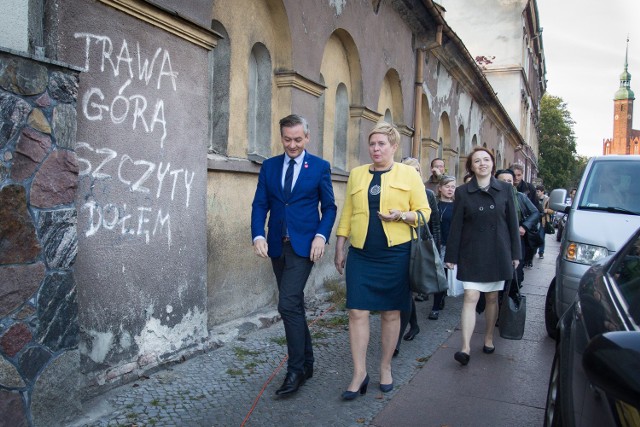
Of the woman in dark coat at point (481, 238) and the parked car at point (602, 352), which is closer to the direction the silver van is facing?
the parked car

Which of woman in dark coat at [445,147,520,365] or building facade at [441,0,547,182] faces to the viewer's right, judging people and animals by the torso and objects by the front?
the building facade

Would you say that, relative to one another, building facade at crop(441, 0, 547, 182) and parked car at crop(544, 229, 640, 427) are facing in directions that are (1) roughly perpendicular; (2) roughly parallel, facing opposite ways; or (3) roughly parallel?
roughly perpendicular

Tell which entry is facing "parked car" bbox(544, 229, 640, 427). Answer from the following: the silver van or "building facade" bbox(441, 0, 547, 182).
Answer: the silver van

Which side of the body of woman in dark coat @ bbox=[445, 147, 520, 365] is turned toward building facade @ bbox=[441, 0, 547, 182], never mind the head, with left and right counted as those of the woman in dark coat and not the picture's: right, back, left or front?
back

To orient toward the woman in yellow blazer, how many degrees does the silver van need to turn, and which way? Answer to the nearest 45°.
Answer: approximately 45° to its right

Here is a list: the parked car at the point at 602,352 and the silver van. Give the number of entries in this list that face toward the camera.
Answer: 2

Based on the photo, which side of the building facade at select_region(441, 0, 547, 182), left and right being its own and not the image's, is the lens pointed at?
right

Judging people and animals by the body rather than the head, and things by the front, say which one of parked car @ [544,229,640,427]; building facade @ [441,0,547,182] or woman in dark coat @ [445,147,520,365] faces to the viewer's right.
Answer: the building facade

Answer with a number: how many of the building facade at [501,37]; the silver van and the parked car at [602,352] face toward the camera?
2
